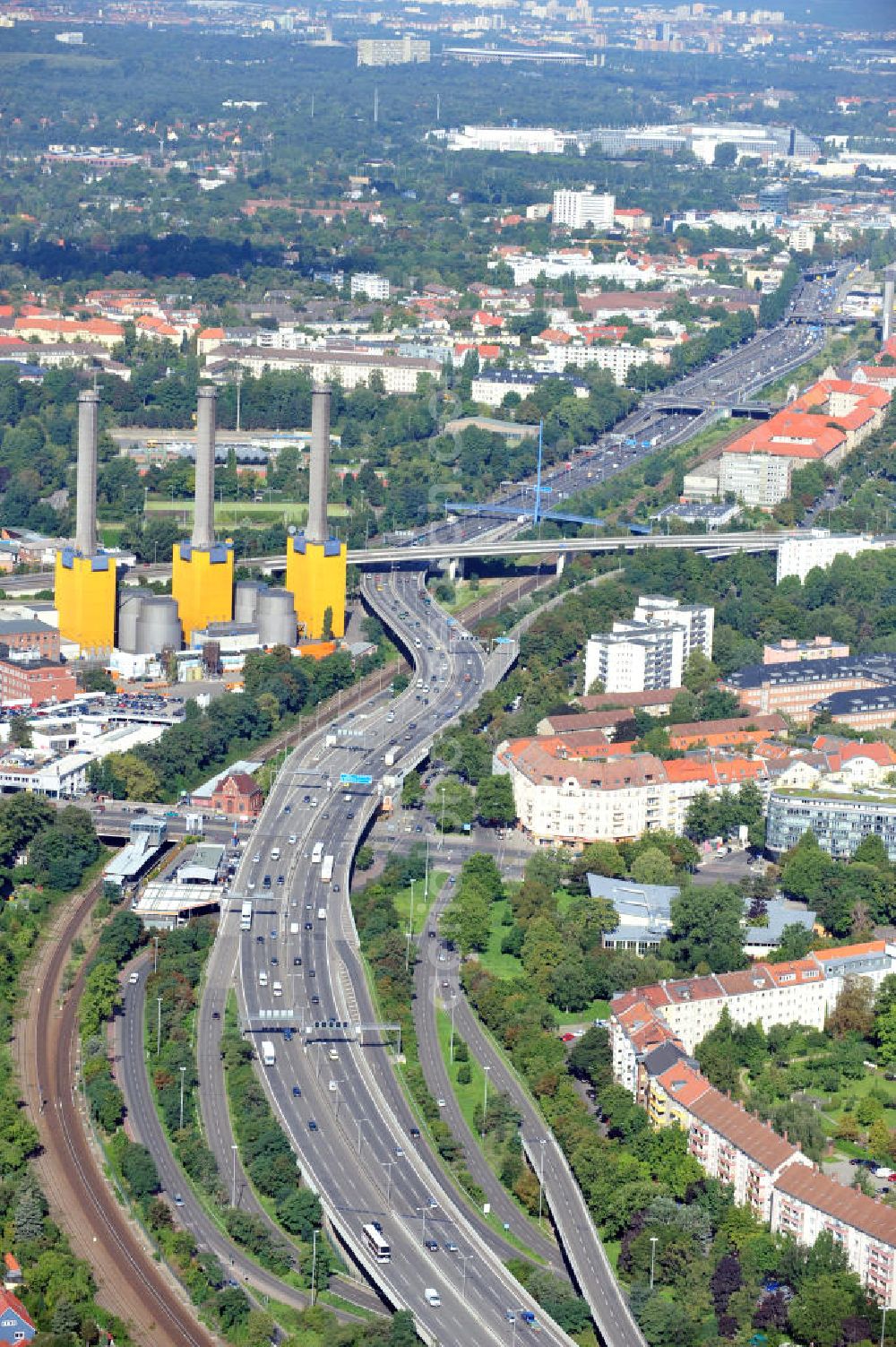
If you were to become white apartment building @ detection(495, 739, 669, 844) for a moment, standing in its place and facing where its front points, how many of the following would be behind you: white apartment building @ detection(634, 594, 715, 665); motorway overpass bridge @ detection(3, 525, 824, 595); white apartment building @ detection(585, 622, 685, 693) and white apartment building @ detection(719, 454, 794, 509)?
4

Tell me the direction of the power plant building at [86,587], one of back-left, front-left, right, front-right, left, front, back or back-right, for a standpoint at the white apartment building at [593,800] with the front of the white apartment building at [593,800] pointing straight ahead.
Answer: back-right

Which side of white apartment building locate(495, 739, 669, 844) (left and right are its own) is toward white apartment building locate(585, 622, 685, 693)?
back

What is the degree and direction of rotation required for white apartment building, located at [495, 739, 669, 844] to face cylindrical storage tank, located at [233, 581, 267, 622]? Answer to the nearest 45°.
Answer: approximately 135° to its right

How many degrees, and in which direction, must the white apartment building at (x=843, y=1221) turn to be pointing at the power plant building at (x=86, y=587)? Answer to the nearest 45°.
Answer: approximately 90° to its right

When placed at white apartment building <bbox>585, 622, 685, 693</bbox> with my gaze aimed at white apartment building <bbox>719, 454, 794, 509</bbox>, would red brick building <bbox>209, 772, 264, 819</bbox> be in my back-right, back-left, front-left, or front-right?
back-left

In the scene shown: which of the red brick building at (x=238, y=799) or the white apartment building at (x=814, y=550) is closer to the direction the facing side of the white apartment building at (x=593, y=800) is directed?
the red brick building

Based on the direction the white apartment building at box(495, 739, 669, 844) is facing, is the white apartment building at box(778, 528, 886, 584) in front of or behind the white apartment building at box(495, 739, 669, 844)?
behind

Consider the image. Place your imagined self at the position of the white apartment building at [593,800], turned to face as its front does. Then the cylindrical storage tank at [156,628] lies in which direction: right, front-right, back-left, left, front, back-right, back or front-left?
back-right

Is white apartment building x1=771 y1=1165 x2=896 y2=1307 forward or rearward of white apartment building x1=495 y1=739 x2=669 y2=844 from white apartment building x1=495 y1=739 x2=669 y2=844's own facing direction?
forward

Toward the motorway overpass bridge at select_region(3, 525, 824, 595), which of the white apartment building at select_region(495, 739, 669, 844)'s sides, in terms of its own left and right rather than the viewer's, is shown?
back

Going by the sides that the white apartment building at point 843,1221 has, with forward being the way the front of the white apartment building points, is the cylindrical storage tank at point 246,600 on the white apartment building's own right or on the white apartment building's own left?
on the white apartment building's own right

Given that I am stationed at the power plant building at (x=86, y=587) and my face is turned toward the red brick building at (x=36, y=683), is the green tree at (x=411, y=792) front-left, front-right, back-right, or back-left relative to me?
front-left

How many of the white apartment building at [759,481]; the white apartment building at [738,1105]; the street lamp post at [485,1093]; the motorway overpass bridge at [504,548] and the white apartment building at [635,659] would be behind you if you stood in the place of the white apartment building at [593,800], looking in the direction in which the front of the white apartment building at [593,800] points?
3

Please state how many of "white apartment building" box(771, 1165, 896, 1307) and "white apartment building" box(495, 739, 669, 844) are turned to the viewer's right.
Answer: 0

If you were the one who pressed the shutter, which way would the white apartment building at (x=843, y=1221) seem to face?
facing the viewer and to the left of the viewer

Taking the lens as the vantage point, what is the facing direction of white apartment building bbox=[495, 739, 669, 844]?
facing the viewer

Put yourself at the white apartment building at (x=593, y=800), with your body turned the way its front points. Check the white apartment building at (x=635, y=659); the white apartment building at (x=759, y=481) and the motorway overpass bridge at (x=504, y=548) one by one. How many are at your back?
3
